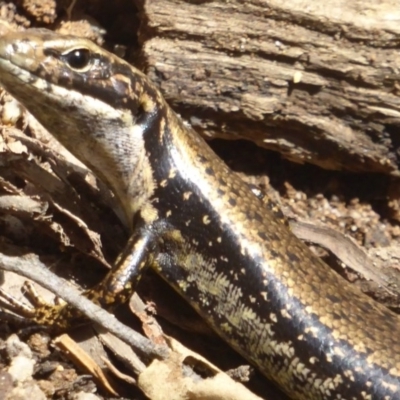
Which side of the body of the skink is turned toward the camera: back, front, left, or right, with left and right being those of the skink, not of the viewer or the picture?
left
